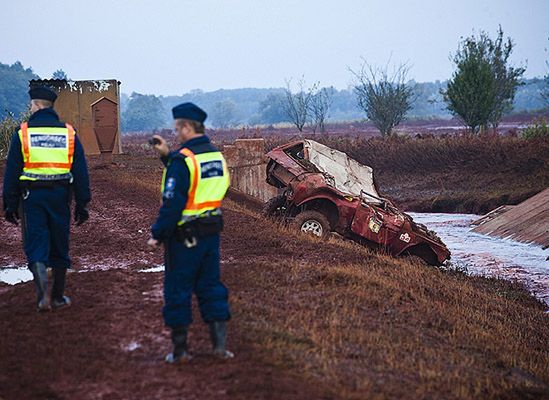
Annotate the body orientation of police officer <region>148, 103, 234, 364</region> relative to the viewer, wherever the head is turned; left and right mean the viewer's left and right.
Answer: facing away from the viewer and to the left of the viewer

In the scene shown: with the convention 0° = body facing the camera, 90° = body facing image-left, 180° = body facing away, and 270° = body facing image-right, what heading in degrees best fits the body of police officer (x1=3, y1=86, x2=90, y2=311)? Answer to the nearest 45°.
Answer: approximately 180°

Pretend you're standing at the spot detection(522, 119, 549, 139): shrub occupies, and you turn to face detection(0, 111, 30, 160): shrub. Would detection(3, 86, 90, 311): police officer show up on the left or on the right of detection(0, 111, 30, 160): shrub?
left

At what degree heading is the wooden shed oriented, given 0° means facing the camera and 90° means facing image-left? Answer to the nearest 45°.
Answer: approximately 0°

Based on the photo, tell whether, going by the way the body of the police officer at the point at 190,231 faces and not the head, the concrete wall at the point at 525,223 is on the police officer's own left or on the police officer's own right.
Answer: on the police officer's own right

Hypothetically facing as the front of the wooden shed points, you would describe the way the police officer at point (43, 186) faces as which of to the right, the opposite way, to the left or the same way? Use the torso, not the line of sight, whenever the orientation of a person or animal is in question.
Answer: the opposite way

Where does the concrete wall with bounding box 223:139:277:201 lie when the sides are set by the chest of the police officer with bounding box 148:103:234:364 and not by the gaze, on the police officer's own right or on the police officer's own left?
on the police officer's own right

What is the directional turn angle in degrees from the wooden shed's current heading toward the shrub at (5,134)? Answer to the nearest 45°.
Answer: approximately 135° to its right

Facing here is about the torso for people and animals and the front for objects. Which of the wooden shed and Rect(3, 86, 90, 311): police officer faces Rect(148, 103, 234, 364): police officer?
the wooden shed

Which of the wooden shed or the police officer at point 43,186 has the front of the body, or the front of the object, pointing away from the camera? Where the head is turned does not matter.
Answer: the police officer

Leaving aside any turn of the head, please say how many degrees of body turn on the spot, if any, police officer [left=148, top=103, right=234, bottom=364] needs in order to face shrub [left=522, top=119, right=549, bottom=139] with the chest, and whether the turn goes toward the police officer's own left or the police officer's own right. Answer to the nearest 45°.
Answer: approximately 90° to the police officer's own right

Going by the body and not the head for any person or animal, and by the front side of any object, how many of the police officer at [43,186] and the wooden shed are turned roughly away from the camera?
1
